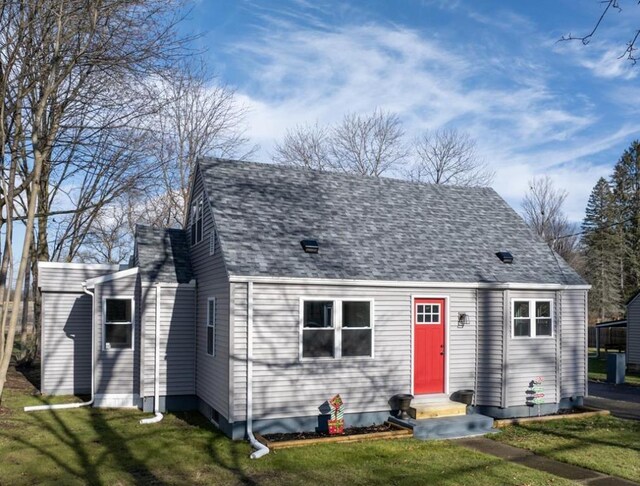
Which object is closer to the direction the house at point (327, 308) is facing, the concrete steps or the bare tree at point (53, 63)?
the concrete steps

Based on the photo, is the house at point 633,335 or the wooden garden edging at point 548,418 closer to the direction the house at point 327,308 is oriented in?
the wooden garden edging

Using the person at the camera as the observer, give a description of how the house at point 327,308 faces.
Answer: facing the viewer and to the right of the viewer

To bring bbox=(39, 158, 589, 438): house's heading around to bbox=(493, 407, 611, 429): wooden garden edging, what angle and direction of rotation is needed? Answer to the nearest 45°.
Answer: approximately 45° to its left

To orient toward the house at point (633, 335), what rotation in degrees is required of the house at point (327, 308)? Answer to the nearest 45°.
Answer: approximately 90° to its left

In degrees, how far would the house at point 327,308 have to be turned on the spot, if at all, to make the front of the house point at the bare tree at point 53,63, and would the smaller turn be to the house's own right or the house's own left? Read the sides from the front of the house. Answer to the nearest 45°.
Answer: approximately 135° to the house's own right

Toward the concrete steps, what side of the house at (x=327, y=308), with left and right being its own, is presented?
front
